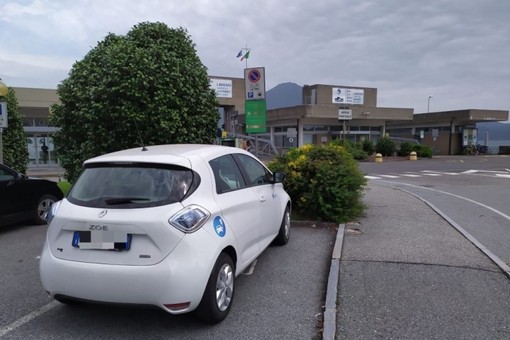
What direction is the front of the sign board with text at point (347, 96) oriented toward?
toward the camera

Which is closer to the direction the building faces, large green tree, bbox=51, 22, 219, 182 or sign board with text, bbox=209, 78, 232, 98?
the large green tree

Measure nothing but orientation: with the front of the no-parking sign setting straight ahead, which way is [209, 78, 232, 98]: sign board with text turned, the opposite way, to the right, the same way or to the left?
the same way

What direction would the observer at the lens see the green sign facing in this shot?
facing the viewer

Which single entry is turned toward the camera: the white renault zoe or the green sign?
the green sign

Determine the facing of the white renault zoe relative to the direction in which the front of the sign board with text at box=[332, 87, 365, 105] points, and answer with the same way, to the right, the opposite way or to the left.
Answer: the opposite way

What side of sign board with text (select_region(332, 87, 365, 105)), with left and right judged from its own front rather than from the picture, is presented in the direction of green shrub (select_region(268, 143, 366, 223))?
front

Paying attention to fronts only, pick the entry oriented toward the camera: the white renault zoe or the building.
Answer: the building

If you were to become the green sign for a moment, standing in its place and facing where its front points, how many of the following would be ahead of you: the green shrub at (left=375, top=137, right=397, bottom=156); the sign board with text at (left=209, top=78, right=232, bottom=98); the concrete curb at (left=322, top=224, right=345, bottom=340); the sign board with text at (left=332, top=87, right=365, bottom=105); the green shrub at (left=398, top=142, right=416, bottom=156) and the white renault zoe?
2

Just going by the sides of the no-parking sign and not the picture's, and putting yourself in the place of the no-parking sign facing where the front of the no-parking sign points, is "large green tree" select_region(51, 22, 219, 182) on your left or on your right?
on your right

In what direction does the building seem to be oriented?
toward the camera

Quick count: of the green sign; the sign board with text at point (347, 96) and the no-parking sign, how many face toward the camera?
3

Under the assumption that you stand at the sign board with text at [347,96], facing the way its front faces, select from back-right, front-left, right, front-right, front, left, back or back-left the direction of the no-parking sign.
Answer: front

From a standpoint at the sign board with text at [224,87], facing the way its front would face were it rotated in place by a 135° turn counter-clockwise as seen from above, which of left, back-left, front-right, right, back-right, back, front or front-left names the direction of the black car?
back-right
